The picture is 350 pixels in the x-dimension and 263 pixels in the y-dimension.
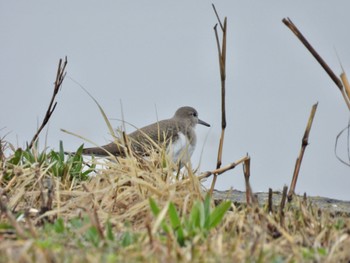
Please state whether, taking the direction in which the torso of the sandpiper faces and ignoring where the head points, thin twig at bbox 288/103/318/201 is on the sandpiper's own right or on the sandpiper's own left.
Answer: on the sandpiper's own right

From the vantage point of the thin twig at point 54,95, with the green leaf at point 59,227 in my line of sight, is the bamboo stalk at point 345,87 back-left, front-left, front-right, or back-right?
front-left

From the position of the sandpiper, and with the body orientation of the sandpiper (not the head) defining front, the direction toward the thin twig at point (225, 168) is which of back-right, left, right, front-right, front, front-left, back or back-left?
front

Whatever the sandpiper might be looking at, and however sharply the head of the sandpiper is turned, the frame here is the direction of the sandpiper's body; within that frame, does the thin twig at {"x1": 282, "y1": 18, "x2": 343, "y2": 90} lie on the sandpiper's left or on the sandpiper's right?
on the sandpiper's right

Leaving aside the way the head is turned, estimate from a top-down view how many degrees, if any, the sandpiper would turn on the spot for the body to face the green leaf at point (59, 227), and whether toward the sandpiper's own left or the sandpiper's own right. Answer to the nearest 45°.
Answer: approximately 90° to the sandpiper's own right

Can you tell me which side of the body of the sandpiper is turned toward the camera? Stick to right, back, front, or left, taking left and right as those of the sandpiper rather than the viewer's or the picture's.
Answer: right
